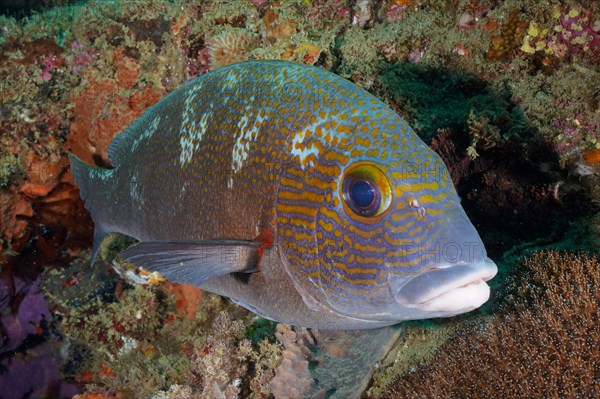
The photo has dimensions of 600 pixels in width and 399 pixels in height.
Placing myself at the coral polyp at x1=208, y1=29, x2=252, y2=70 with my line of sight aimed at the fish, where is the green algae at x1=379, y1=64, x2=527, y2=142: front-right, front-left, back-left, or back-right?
front-left

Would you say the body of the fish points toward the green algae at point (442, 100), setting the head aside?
no

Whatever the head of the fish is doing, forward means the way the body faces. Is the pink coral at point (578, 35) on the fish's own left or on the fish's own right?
on the fish's own left

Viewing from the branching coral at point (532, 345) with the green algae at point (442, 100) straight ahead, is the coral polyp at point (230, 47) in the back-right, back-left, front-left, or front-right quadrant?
front-left

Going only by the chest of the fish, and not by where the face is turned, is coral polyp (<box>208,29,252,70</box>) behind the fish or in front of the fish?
behind

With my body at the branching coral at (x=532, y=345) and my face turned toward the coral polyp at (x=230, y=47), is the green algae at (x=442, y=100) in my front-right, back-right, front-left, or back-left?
front-right

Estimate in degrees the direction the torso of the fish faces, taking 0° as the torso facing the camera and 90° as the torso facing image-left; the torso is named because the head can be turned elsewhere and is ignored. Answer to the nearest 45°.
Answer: approximately 315°

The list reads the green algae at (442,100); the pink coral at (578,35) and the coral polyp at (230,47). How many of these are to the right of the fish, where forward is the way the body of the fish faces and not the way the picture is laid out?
0
